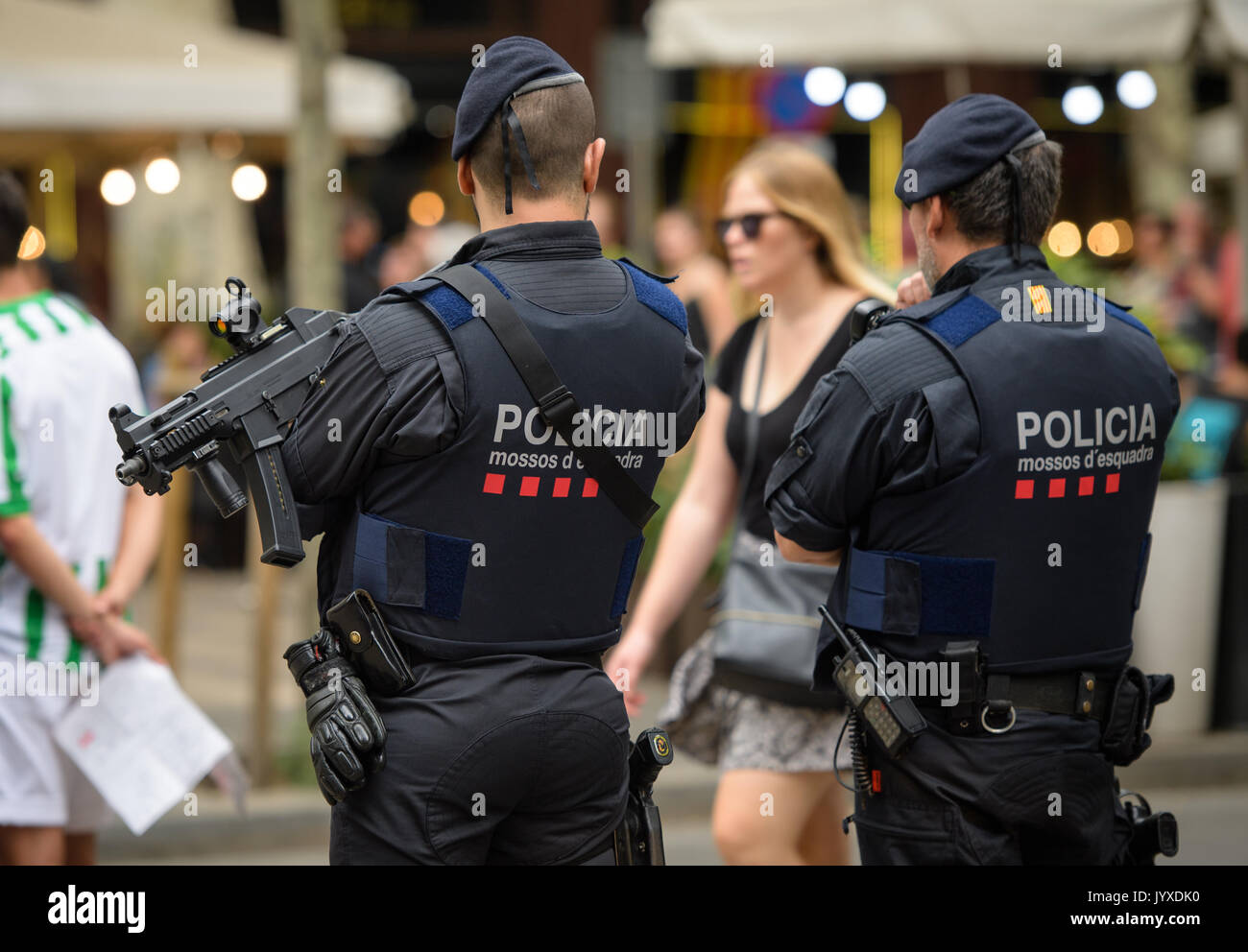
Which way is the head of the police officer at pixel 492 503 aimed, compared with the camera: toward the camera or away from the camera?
away from the camera

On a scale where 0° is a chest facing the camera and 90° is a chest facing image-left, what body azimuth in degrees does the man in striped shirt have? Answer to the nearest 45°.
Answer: approximately 135°

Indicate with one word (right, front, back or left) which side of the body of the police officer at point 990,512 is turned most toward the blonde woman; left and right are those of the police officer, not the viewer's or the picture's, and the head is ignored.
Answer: front

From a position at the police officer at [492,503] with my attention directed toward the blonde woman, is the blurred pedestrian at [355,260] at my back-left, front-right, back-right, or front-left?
front-left

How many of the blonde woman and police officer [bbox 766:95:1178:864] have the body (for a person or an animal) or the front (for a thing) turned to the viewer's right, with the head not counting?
0

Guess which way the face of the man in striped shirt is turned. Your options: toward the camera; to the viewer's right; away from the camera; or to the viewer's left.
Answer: away from the camera

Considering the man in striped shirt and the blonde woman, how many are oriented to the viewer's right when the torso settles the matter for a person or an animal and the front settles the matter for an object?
0

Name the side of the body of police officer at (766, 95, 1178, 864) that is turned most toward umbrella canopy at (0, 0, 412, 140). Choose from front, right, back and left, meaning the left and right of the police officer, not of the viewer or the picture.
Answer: front

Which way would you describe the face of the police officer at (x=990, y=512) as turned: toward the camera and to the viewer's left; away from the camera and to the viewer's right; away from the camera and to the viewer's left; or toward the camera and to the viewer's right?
away from the camera and to the viewer's left

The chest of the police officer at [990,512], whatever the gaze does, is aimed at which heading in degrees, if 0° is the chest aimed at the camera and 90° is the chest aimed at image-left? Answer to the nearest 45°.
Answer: approximately 135°

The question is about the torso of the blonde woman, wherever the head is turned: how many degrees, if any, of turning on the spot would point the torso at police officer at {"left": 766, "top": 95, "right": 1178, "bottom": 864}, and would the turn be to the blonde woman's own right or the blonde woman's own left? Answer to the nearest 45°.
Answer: approximately 45° to the blonde woman's own left

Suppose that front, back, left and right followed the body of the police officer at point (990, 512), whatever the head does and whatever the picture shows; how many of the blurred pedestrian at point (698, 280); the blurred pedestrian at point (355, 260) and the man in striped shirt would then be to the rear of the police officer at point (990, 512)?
0

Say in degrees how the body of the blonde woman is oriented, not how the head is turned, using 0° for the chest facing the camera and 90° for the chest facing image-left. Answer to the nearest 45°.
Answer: approximately 45°
